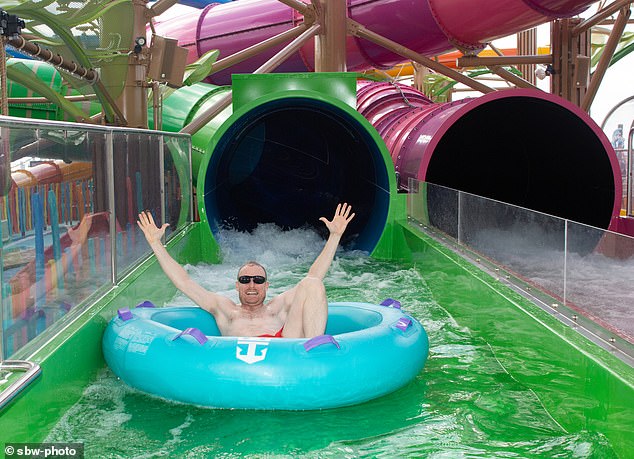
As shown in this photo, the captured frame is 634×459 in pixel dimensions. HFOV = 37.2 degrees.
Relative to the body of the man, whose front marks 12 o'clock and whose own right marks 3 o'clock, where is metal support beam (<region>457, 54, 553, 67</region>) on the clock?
The metal support beam is roughly at 7 o'clock from the man.

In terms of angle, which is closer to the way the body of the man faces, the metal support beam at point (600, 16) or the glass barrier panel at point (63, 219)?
the glass barrier panel

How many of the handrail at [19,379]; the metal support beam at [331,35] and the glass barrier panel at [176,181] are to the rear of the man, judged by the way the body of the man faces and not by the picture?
2

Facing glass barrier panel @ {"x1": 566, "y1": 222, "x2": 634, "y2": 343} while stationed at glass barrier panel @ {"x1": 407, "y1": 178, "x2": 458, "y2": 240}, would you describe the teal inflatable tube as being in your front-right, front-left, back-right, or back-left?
front-right

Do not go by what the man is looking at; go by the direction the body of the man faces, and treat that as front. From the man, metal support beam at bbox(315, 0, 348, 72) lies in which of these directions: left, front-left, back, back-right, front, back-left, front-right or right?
back

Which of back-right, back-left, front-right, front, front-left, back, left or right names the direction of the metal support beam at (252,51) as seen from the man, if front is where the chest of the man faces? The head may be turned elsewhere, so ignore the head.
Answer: back

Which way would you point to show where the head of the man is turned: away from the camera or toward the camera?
toward the camera

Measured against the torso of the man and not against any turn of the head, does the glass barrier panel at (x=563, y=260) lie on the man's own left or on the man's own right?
on the man's own left

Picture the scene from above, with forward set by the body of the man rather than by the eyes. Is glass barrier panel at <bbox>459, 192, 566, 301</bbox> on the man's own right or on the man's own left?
on the man's own left

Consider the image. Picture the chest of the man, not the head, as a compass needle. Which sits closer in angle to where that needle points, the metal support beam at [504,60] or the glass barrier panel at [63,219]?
the glass barrier panel

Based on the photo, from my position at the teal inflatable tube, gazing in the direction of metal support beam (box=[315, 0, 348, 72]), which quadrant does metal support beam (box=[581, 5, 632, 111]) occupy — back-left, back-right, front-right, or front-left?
front-right

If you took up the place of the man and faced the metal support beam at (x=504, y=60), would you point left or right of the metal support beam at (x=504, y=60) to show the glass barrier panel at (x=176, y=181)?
left

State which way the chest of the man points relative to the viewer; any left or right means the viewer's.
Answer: facing the viewer

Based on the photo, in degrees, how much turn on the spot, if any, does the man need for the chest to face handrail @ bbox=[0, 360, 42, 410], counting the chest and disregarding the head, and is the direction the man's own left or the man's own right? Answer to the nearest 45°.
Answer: approximately 45° to the man's own right

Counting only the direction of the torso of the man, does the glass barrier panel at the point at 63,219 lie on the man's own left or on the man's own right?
on the man's own right

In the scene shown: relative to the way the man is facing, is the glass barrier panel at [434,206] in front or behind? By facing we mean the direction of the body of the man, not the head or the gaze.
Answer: behind

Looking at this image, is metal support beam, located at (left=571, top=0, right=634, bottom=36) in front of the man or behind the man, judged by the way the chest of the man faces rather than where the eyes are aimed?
behind
